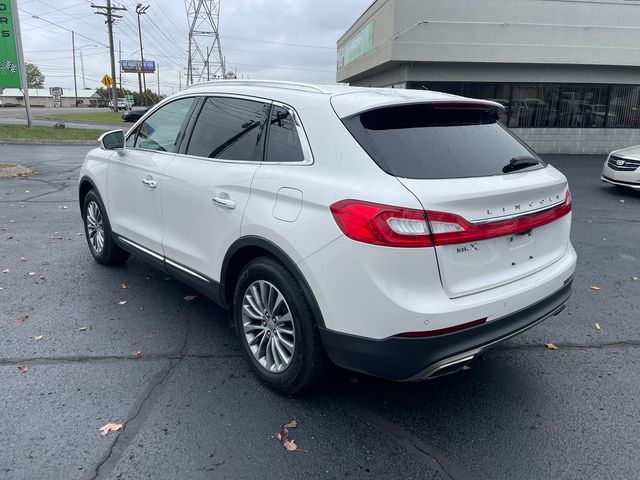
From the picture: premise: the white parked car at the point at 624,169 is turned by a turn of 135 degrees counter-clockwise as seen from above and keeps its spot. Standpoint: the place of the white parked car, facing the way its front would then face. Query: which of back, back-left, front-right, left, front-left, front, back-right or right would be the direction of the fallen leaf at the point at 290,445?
right

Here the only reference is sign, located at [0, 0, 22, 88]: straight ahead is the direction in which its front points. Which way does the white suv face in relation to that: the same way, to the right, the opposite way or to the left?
the opposite way

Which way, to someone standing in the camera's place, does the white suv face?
facing away from the viewer and to the left of the viewer

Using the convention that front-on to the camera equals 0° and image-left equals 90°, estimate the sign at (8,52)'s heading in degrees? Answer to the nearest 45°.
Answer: approximately 0°

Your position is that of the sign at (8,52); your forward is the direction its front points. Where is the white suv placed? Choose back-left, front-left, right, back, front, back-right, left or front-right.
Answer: front

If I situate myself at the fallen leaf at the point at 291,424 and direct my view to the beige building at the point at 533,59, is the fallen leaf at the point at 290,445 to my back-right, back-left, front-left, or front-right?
back-right

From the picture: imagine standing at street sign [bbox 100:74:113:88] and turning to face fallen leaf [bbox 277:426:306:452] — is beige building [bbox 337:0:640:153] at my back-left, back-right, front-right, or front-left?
front-left

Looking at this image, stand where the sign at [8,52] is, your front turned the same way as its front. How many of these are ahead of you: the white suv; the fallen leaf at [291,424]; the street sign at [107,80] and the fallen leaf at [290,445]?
3

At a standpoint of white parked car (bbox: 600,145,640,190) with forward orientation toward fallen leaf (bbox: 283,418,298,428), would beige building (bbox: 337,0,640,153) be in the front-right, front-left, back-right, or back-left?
back-right

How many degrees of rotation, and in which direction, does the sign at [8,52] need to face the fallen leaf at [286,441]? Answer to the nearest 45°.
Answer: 0° — it already faces it

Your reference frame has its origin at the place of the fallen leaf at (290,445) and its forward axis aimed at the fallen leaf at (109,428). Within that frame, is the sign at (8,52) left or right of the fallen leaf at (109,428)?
right

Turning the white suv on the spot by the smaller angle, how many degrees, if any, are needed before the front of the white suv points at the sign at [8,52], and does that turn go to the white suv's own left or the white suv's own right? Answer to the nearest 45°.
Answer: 0° — it already faces it

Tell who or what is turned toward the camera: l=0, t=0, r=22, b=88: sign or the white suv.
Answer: the sign

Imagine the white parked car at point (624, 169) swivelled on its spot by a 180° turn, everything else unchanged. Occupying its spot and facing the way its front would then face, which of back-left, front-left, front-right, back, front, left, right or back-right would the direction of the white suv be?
back-right
